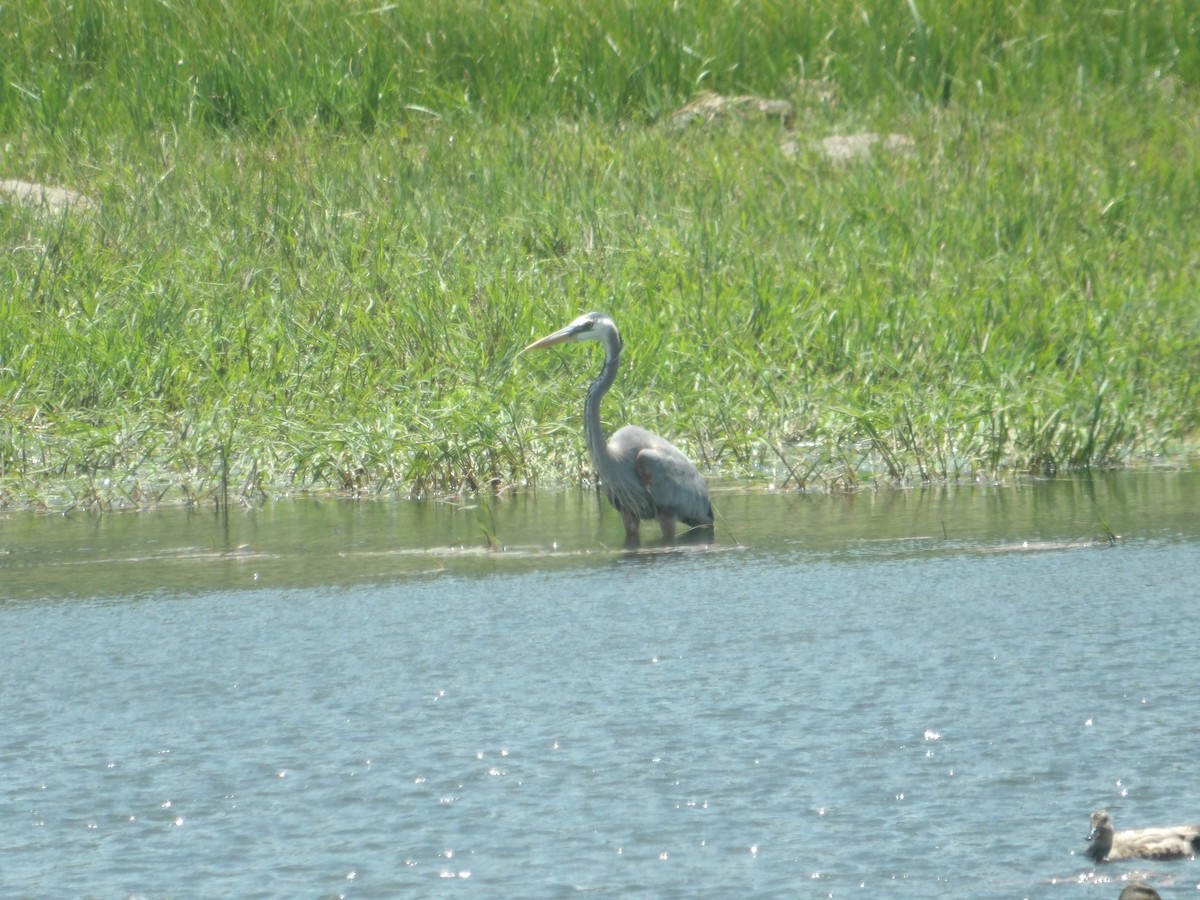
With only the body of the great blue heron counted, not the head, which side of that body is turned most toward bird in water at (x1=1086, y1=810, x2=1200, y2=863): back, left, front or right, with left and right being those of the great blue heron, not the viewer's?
left

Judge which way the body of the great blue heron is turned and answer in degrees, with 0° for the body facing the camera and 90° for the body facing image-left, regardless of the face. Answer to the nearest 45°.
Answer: approximately 90°

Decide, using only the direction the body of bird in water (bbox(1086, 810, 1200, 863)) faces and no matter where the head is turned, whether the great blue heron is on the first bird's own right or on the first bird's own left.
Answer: on the first bird's own right

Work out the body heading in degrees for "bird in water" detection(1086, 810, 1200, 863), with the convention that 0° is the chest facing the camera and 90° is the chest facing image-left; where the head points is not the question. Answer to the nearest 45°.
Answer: approximately 90°

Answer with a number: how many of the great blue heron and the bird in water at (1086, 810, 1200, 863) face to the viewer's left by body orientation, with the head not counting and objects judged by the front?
2
